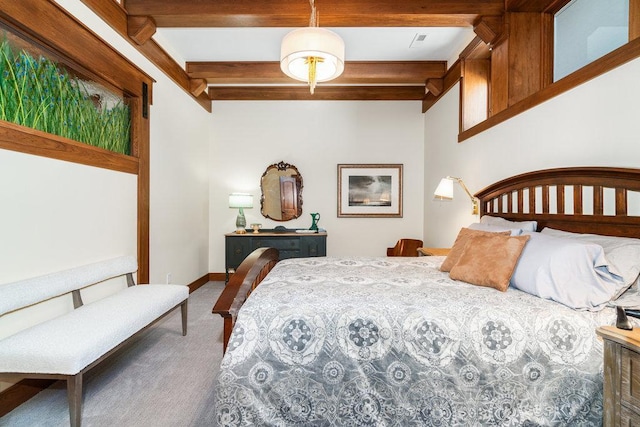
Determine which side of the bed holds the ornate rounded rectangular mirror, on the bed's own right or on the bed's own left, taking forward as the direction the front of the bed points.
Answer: on the bed's own right

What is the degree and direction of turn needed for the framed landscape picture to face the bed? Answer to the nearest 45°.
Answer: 0° — it already faces it

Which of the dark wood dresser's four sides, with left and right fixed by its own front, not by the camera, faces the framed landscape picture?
left

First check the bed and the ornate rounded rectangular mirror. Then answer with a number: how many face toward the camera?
1

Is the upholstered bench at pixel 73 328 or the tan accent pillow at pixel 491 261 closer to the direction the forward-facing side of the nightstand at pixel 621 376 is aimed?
the upholstered bench

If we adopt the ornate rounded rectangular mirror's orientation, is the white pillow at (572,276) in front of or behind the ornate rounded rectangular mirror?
in front

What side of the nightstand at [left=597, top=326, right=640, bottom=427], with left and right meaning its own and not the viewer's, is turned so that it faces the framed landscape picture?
right

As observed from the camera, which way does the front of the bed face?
facing to the left of the viewer

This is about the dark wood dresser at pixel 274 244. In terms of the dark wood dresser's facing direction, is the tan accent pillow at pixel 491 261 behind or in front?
in front

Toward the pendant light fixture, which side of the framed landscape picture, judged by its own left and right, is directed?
front

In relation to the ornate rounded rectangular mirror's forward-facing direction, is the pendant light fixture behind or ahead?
ahead
